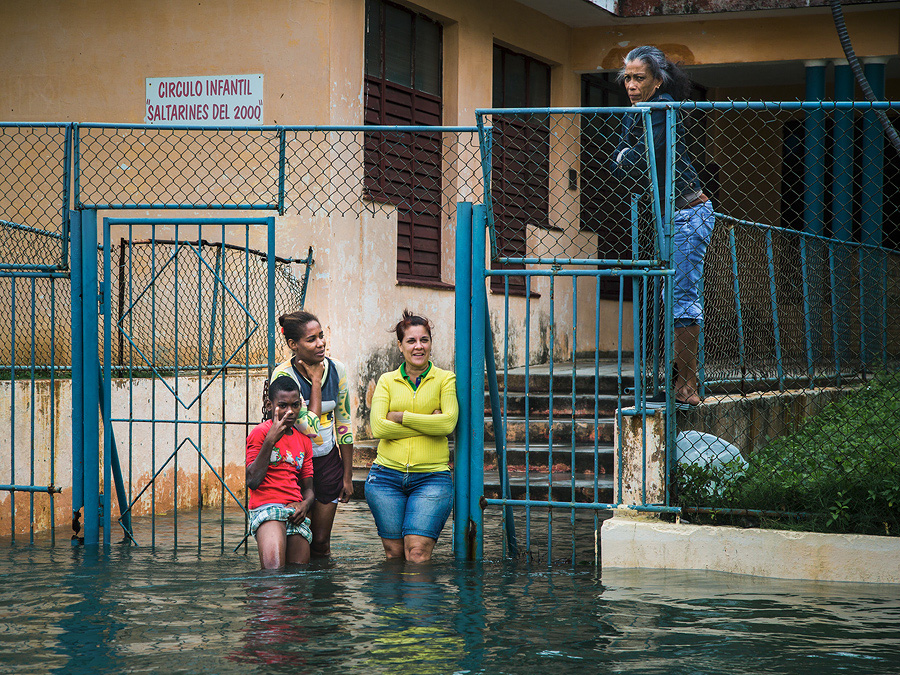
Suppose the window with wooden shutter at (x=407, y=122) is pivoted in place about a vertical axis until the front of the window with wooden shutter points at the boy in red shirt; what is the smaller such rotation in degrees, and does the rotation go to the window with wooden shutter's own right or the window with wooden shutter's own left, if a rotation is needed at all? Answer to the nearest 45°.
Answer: approximately 45° to the window with wooden shutter's own right

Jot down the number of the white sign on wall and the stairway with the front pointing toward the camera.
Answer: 2

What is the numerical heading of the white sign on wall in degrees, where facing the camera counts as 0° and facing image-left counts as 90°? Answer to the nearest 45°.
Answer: approximately 0°

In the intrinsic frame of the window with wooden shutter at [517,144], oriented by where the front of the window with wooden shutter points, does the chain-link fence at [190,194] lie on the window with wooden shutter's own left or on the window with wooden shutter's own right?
on the window with wooden shutter's own right

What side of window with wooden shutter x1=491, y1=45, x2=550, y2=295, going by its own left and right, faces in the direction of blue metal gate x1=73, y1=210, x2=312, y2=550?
right

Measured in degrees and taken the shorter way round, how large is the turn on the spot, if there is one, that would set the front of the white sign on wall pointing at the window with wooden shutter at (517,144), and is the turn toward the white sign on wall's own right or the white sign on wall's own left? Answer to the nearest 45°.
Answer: approximately 135° to the white sign on wall's own left

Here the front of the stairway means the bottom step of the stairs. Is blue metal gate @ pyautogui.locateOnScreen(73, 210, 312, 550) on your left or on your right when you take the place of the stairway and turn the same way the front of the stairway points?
on your right
